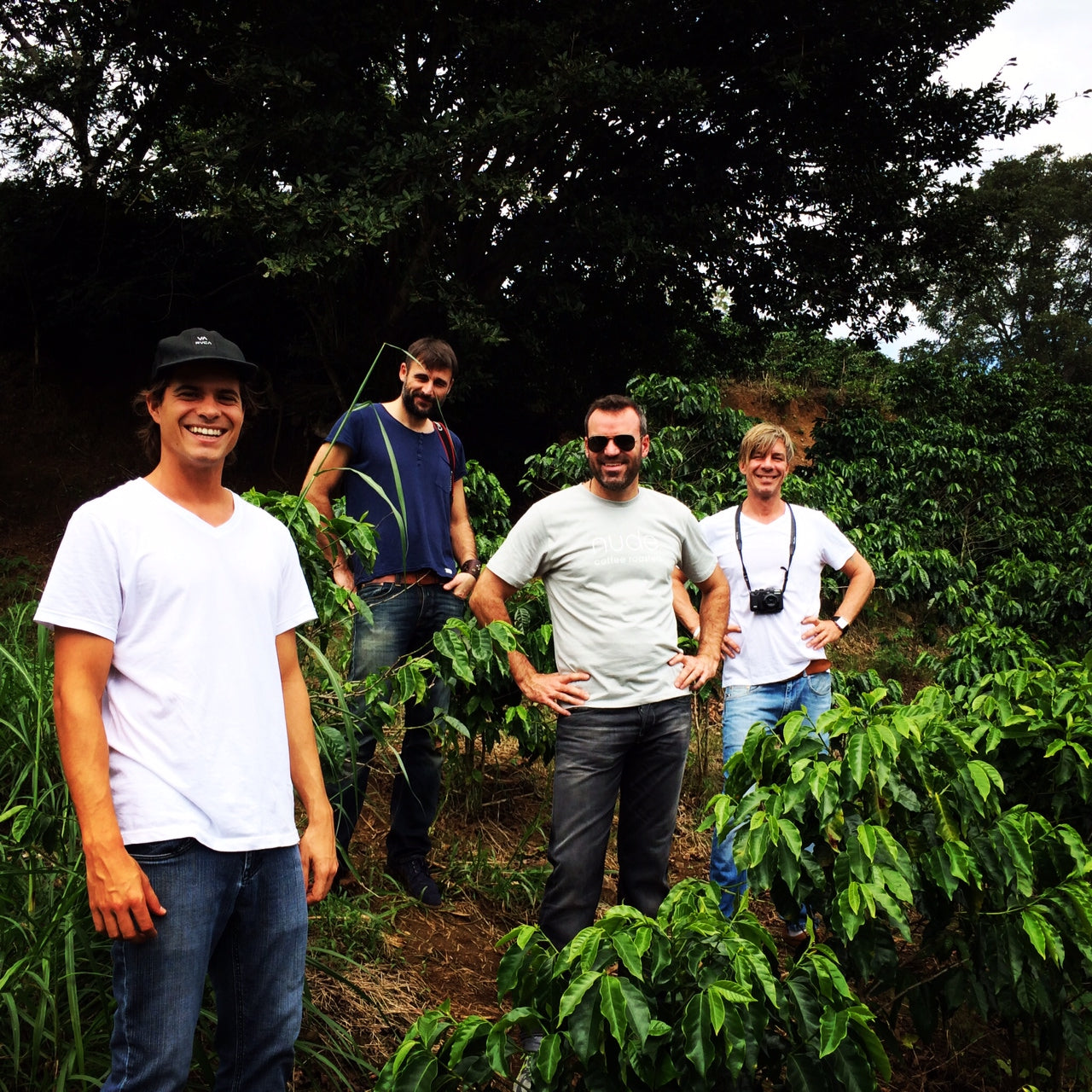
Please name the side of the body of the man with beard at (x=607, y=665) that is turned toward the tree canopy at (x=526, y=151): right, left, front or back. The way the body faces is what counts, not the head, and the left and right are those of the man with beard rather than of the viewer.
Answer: back

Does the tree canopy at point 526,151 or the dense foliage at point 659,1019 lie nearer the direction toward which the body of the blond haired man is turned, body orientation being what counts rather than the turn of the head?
the dense foliage

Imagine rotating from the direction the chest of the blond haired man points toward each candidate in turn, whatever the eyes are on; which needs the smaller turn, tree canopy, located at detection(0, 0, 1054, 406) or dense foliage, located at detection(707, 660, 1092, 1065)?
the dense foliage

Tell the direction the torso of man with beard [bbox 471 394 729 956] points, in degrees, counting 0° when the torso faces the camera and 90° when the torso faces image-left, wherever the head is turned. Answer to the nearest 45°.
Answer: approximately 0°

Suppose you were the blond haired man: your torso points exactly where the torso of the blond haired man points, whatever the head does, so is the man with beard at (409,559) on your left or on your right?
on your right

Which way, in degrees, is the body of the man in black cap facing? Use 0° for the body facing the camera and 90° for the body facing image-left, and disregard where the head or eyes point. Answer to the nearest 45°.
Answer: approximately 315°

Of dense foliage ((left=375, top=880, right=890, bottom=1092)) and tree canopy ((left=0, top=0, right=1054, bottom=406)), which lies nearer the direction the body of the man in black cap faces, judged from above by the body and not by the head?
the dense foliage
